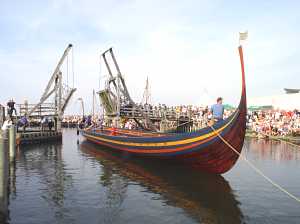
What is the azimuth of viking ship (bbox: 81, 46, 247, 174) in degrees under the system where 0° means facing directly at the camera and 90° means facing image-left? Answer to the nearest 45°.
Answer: approximately 315°

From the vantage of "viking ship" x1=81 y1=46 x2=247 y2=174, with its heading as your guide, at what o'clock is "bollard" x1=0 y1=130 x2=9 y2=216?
The bollard is roughly at 3 o'clock from the viking ship.

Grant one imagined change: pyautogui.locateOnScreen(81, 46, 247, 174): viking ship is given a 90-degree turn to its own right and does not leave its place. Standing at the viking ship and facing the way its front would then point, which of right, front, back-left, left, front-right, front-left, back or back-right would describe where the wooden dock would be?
right

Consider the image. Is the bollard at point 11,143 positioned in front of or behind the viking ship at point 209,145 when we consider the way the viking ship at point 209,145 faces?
behind

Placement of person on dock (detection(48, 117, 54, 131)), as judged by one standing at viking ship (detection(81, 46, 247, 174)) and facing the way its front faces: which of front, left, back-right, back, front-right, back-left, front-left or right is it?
back
